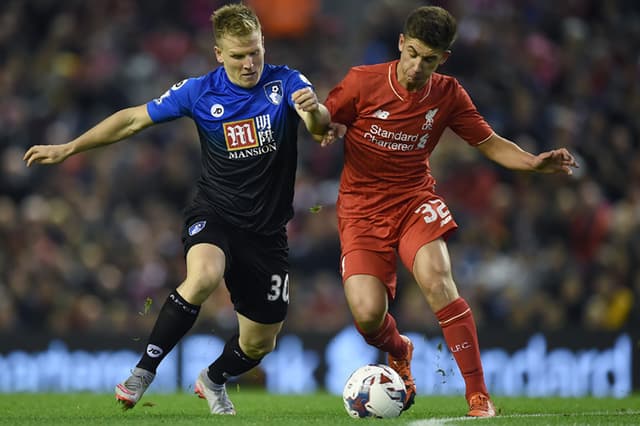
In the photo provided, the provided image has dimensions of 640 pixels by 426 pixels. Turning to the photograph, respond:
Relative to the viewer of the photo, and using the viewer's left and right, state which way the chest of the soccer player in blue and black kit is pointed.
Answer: facing the viewer

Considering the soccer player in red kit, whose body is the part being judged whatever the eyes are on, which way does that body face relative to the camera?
toward the camera

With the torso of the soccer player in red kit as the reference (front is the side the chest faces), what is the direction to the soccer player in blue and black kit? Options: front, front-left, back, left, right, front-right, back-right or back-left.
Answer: right

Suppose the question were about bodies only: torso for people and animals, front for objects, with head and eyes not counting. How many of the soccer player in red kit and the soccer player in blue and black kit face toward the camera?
2

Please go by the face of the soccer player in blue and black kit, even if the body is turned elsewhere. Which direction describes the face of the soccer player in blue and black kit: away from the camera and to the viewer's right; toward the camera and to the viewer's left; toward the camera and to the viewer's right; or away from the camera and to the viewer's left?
toward the camera and to the viewer's right

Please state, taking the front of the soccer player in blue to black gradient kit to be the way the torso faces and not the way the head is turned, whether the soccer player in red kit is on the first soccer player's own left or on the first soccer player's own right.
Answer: on the first soccer player's own left
